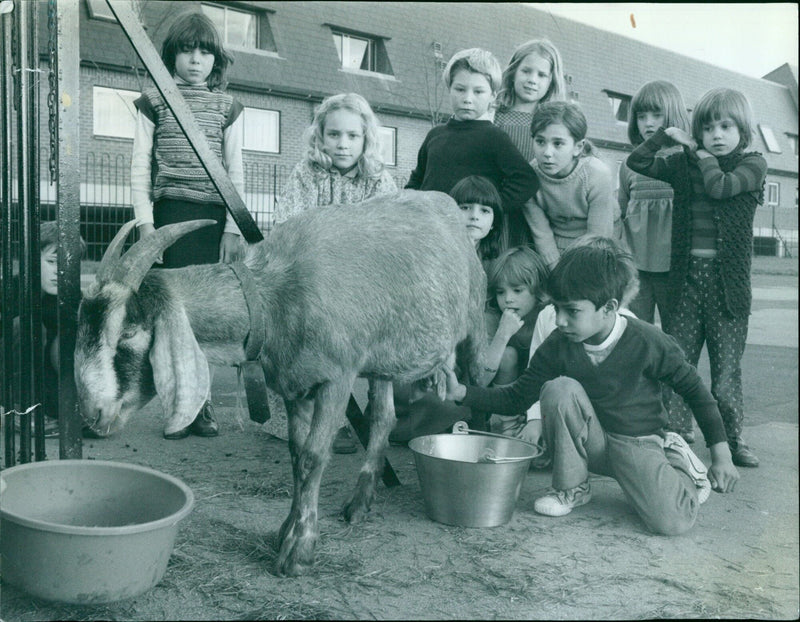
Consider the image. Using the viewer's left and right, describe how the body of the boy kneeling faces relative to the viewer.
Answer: facing the viewer and to the left of the viewer

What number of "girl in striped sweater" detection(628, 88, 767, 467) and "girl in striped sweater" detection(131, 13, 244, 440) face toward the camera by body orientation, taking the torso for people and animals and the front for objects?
2

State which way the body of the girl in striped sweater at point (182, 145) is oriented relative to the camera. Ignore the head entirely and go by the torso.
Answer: toward the camera

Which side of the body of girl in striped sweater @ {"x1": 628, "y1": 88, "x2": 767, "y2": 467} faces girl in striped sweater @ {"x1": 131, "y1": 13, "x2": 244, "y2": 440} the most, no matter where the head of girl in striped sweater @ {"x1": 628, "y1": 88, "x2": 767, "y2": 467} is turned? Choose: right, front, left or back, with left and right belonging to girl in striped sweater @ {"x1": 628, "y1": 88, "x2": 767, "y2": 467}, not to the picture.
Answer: right

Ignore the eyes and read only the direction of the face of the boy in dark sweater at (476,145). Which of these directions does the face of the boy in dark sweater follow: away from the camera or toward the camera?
toward the camera

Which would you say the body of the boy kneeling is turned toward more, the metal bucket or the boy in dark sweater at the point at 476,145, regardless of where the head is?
the metal bucket

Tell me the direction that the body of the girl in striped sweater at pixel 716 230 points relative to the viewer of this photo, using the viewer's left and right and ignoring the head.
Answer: facing the viewer

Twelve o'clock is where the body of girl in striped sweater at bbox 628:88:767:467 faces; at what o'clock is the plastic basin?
The plastic basin is roughly at 1 o'clock from the girl in striped sweater.

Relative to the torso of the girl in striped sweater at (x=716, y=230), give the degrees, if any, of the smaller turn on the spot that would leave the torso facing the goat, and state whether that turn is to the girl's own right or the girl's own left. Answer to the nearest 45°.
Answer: approximately 45° to the girl's own right

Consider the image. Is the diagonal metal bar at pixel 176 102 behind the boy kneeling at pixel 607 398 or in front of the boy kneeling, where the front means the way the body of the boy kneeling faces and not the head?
in front

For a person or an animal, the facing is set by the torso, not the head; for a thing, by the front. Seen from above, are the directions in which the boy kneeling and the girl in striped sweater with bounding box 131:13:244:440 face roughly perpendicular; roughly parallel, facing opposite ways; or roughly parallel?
roughly perpendicular

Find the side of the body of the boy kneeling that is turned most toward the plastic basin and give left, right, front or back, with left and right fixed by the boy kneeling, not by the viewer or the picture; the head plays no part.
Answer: front

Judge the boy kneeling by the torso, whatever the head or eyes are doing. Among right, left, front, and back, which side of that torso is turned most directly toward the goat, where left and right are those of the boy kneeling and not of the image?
front

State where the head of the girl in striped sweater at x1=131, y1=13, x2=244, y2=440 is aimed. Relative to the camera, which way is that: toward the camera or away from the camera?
toward the camera
